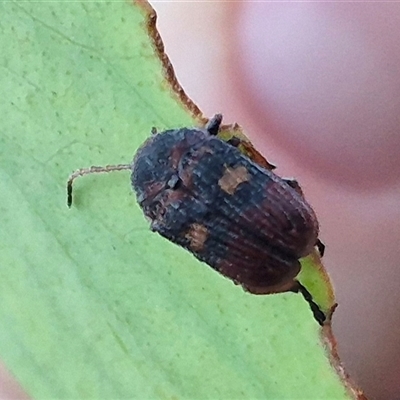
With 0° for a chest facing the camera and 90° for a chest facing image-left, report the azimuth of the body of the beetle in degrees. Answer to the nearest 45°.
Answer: approximately 135°
